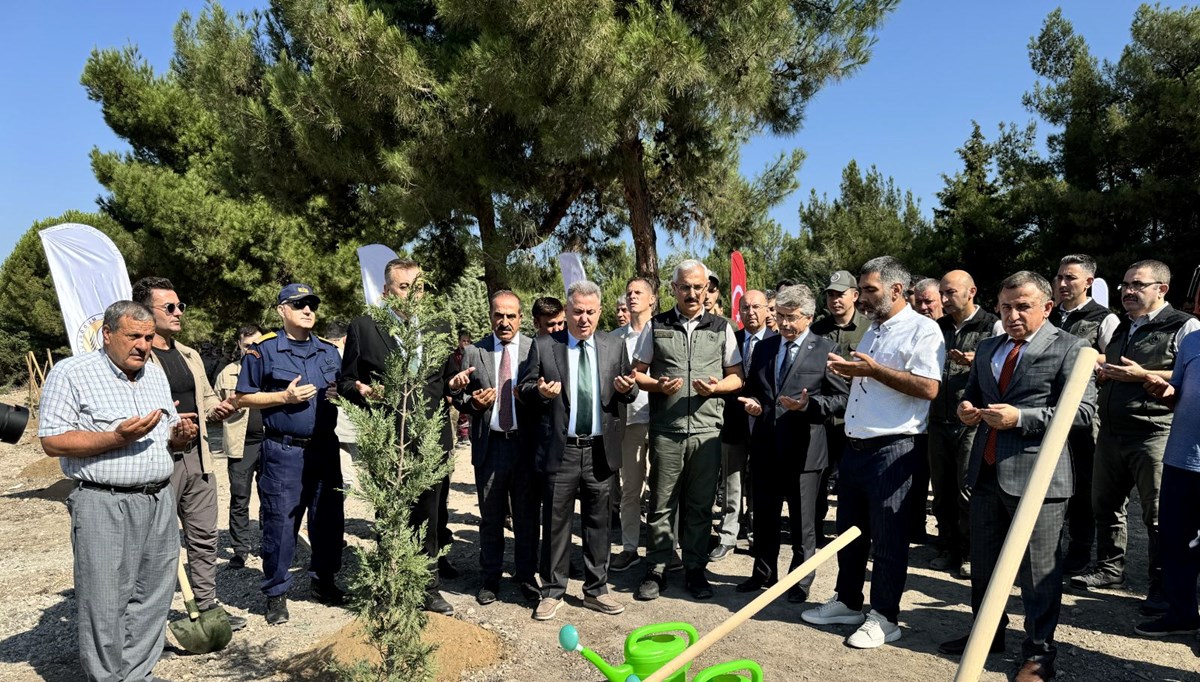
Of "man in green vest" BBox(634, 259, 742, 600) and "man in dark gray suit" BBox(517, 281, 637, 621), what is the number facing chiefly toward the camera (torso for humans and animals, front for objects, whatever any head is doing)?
2

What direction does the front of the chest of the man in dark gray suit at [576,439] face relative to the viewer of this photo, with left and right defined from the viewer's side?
facing the viewer

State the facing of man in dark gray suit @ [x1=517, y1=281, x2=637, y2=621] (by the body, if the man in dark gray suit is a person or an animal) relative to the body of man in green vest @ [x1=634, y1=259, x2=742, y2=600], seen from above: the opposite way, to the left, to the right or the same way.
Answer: the same way

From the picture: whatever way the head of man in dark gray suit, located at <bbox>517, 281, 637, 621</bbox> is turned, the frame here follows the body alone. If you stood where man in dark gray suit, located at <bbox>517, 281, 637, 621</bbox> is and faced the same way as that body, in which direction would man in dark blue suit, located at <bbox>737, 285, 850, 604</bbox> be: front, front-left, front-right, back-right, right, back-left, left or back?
left

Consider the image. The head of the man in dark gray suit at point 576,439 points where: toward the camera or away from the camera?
toward the camera

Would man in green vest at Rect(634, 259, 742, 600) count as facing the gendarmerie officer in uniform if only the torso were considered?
no

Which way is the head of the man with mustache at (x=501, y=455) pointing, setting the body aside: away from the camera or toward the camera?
toward the camera

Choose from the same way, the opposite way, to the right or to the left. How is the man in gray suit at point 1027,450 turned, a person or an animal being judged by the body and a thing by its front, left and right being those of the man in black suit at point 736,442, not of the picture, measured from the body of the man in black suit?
the same way

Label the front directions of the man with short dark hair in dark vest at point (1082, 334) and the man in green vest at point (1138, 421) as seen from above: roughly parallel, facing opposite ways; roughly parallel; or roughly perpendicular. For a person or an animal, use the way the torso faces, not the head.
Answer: roughly parallel

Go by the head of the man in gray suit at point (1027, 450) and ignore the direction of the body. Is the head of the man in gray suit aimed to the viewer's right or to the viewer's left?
to the viewer's left

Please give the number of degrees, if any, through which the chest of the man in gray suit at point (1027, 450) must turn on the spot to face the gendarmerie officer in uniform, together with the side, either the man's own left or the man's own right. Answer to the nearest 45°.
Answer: approximately 45° to the man's own right

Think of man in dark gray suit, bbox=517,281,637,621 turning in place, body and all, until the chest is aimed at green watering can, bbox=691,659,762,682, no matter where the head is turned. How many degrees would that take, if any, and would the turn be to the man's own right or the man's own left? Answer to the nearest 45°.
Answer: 0° — they already face it

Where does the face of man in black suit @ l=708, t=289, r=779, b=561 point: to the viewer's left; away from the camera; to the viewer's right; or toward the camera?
toward the camera

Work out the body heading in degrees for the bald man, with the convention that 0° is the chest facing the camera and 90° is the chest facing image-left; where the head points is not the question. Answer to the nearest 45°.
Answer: approximately 45°
